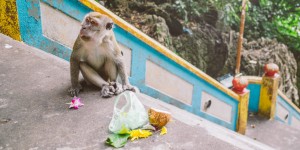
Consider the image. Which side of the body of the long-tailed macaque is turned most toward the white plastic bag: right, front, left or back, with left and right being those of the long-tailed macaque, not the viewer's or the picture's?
front

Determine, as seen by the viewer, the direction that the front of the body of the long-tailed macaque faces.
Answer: toward the camera

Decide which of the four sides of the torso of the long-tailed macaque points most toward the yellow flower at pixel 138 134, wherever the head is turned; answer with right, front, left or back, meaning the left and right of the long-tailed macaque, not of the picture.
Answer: front
